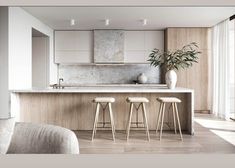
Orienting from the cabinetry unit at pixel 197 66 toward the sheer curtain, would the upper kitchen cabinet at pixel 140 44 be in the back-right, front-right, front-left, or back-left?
back-right

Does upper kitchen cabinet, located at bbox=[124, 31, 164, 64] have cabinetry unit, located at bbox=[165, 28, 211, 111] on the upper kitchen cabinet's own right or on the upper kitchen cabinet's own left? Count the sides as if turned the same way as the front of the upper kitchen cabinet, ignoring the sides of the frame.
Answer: on the upper kitchen cabinet's own left

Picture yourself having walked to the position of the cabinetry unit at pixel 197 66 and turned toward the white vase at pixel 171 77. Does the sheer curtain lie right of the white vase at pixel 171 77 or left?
left

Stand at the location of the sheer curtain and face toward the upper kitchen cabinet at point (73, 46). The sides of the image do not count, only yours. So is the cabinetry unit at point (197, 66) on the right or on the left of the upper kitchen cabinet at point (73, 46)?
right

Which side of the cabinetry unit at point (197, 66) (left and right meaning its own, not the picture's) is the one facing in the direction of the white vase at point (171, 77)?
front

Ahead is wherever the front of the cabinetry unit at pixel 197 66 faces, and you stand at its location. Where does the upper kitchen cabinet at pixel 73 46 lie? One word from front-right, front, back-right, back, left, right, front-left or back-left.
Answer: right

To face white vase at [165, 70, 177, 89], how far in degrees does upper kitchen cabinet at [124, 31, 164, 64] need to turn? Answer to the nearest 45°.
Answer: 0° — it already faces it

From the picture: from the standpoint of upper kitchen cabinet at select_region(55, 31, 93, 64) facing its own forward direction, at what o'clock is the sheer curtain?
The sheer curtain is roughly at 10 o'clock from the upper kitchen cabinet.

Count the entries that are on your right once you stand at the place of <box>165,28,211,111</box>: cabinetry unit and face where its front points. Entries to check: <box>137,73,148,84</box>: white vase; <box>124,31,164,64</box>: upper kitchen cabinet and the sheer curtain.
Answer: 2

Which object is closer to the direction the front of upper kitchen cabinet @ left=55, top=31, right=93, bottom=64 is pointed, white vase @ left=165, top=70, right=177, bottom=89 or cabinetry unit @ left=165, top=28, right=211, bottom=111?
the white vase

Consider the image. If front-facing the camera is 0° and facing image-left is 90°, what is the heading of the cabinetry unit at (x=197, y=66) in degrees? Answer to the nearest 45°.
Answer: approximately 0°

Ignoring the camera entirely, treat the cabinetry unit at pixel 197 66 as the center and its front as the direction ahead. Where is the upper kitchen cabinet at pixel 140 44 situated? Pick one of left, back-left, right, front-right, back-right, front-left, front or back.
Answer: right

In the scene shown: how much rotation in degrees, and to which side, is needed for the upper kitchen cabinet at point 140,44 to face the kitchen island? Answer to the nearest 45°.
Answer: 0° — it already faces it
